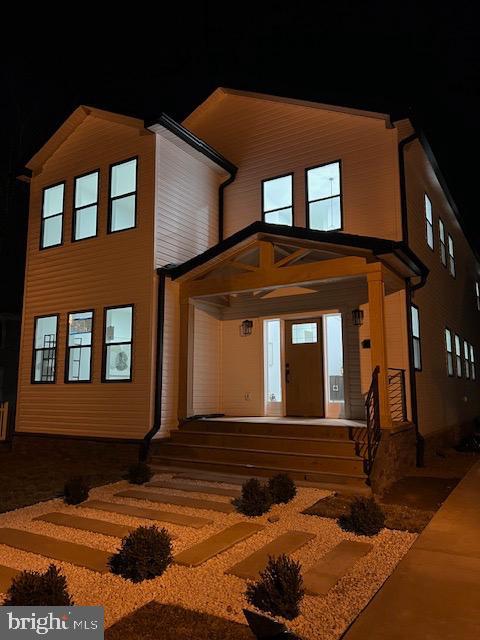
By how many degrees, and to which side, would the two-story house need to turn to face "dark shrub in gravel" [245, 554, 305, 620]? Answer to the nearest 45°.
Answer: approximately 45° to its left

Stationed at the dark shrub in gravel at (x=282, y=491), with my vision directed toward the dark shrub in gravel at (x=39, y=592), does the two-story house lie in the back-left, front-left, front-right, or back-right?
back-right

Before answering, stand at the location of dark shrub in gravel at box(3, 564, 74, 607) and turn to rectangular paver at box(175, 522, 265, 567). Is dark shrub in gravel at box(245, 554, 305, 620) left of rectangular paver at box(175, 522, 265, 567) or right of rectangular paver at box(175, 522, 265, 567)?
right

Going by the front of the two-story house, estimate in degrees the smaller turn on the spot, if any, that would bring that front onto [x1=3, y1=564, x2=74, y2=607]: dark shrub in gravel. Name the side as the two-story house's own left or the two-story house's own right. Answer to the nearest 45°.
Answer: approximately 45° to the two-story house's own left

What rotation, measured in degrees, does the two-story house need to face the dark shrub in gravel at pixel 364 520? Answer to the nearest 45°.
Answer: approximately 45° to its left

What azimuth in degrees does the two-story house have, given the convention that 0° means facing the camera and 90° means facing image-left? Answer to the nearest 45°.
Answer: approximately 45°
